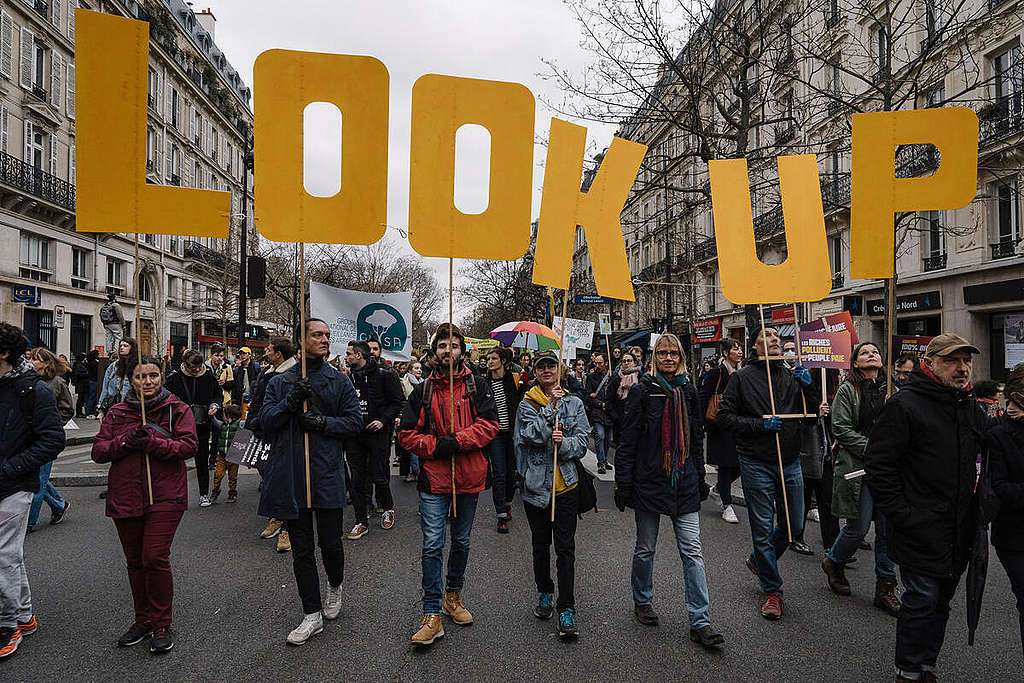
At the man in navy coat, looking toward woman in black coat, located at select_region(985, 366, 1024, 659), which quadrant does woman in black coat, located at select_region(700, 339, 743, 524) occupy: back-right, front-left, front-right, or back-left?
front-left

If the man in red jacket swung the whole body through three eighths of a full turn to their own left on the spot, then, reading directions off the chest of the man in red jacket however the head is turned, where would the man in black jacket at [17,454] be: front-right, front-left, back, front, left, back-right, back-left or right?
back-left

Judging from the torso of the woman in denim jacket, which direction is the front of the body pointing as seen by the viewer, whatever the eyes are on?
toward the camera

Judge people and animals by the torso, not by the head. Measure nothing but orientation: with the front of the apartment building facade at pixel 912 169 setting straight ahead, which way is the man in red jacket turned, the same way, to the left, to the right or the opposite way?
to the left

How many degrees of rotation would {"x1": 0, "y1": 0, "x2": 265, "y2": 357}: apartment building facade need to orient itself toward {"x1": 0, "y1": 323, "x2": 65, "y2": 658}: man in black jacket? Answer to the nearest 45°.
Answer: approximately 45° to its right

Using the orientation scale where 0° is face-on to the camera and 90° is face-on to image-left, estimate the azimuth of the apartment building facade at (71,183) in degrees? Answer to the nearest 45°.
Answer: approximately 315°

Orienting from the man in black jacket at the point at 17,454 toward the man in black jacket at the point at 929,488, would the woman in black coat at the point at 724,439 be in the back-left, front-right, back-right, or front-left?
front-left

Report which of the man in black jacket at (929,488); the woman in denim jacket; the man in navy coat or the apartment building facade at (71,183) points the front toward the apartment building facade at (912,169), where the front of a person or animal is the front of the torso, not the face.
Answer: the apartment building facade at (71,183)

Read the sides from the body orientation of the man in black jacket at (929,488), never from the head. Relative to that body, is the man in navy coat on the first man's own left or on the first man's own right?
on the first man's own right

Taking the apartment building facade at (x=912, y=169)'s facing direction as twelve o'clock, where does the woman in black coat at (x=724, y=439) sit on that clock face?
The woman in black coat is roughly at 11 o'clock from the apartment building facade.

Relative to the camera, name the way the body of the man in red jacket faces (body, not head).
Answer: toward the camera
